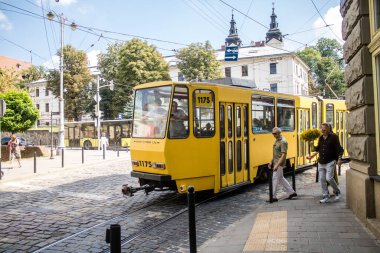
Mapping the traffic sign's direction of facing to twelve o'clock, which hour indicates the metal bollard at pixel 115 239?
The metal bollard is roughly at 12 o'clock from the traffic sign.

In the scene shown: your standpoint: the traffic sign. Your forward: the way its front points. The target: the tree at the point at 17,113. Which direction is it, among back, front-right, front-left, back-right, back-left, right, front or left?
right

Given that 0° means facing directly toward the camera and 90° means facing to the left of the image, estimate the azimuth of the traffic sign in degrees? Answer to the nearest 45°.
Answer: approximately 0°

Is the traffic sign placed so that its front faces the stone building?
yes
